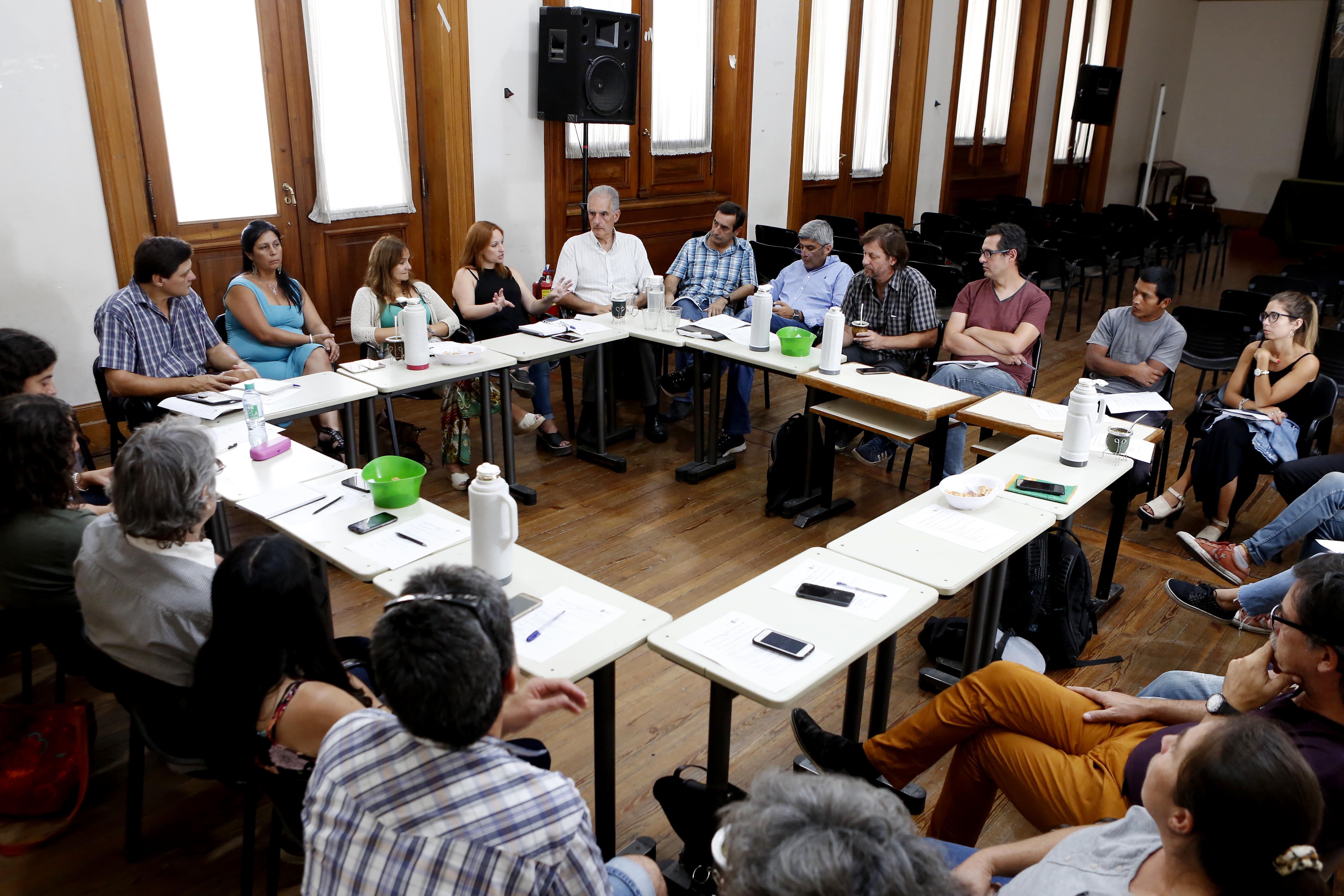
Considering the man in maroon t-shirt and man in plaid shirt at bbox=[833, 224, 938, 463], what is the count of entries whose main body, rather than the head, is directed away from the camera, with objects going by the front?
0

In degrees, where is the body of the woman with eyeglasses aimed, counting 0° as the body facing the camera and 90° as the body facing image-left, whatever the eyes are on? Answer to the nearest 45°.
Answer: approximately 45°

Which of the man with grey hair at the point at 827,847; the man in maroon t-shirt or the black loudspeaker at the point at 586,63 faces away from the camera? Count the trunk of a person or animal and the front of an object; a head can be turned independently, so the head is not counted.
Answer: the man with grey hair

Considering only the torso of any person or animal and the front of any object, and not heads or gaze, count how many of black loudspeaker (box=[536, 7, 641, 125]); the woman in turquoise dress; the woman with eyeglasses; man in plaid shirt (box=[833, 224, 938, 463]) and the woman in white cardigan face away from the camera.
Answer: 0

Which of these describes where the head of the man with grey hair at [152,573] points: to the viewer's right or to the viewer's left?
to the viewer's right

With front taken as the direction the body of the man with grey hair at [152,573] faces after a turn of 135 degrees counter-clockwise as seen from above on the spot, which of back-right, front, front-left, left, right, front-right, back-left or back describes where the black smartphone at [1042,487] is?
back

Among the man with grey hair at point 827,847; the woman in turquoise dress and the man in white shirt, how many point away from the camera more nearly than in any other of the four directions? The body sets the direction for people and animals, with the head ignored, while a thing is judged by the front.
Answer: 1

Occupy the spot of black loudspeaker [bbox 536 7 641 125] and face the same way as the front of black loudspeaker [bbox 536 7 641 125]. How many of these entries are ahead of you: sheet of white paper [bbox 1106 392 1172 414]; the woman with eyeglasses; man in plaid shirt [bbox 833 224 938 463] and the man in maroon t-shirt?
4

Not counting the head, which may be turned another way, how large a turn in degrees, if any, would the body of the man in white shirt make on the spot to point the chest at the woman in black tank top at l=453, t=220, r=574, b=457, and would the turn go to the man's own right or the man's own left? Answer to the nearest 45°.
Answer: approximately 45° to the man's own right

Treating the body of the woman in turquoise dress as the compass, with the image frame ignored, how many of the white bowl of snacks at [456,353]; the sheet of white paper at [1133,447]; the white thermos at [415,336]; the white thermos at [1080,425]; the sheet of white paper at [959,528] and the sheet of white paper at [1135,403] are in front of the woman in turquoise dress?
6

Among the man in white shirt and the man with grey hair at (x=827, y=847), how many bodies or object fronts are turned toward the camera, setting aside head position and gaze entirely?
1

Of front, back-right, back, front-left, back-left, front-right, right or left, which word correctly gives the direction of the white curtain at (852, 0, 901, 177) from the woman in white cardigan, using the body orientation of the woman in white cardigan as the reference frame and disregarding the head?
left

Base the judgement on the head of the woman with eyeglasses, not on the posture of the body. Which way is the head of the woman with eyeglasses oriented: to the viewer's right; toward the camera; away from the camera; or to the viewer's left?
to the viewer's left

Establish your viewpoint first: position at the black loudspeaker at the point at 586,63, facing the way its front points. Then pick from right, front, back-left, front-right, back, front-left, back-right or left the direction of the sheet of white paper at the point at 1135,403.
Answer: front

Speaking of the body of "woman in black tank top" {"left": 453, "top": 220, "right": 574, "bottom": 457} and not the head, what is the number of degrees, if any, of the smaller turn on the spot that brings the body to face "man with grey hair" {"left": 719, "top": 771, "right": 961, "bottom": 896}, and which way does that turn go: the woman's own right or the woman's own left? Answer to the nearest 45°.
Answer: approximately 45° to the woman's own right

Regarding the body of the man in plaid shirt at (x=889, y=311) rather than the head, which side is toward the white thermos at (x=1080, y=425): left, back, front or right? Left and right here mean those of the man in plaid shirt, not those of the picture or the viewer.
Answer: left

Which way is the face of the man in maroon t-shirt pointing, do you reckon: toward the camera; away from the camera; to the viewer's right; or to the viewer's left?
to the viewer's left

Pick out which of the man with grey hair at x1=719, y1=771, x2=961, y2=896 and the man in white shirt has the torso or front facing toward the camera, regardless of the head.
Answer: the man in white shirt

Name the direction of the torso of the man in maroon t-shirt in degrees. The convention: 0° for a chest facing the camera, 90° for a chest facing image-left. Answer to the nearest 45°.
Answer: approximately 45°

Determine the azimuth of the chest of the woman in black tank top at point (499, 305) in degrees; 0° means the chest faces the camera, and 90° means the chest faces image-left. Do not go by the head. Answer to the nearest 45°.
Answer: approximately 315°

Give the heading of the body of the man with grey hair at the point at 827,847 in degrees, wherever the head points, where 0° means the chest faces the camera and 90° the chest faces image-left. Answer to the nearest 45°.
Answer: approximately 180°

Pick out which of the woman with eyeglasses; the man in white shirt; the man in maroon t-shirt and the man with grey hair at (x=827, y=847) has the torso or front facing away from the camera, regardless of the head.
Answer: the man with grey hair
